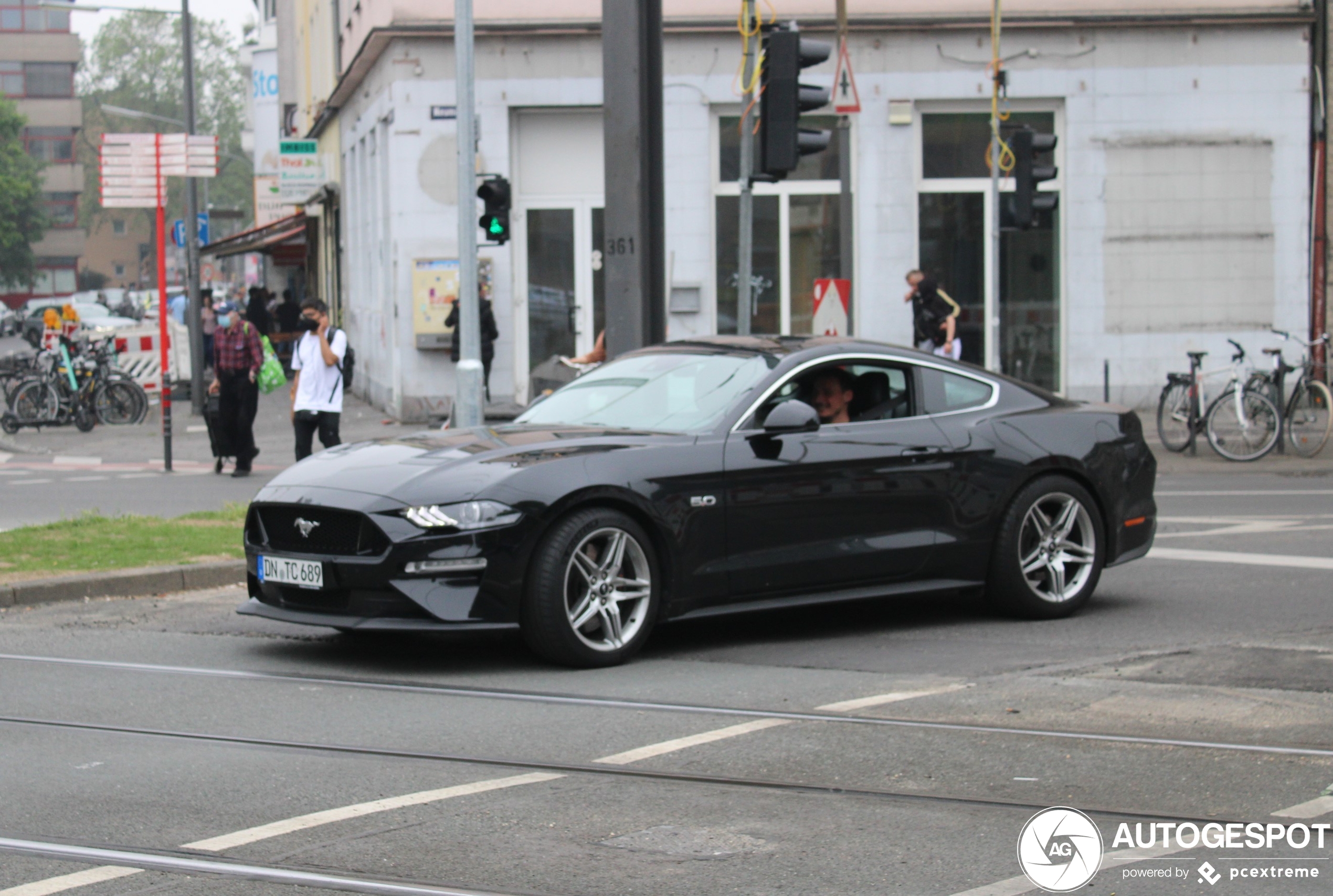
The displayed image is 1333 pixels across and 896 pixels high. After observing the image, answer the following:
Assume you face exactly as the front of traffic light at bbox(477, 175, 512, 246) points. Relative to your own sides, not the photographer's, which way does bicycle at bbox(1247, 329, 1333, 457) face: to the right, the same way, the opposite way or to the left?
to the left

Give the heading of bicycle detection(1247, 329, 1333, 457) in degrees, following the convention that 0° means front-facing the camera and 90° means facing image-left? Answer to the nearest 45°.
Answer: approximately 315°

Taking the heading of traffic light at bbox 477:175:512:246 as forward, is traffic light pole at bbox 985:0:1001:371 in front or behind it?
behind

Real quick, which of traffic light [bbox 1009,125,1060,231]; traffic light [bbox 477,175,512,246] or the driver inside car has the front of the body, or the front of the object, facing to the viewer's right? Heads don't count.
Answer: traffic light [bbox 1009,125,1060,231]

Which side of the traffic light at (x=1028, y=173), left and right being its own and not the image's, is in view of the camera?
right

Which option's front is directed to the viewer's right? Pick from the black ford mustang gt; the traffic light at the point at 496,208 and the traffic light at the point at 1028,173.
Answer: the traffic light at the point at 1028,173

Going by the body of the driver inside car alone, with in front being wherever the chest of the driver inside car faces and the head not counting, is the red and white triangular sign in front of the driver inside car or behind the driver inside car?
behind

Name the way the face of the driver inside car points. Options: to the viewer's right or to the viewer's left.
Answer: to the viewer's left

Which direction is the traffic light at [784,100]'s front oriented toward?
to the viewer's right
